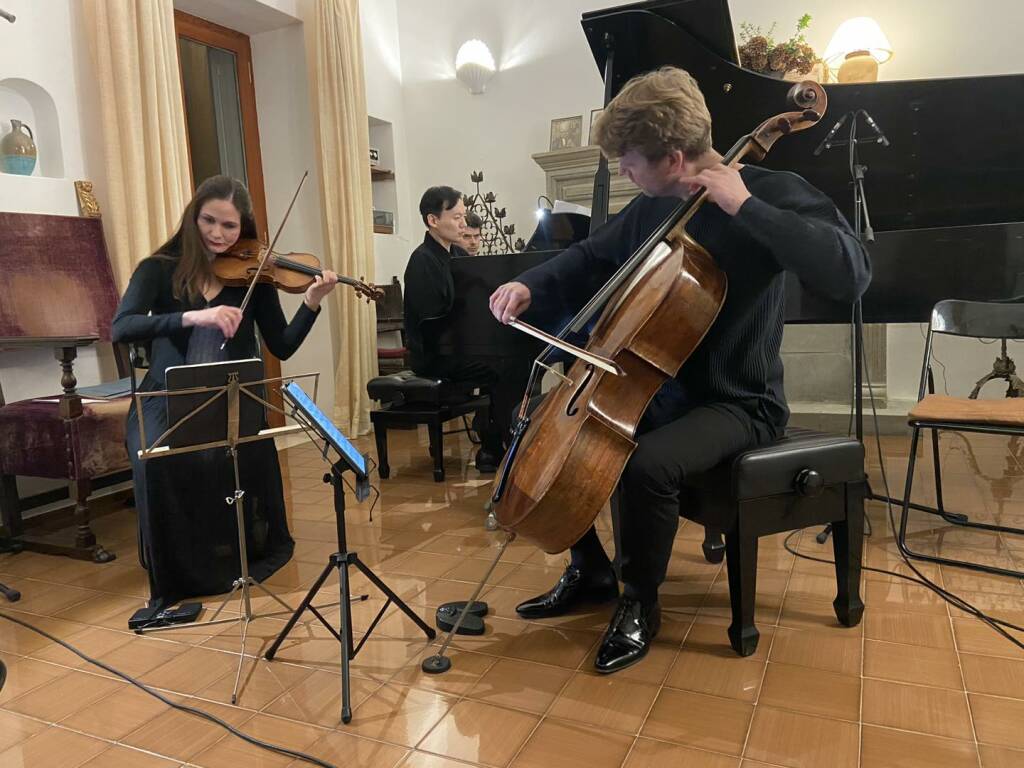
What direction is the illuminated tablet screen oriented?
to the viewer's right

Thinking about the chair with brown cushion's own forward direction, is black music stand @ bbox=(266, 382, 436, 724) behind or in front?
in front

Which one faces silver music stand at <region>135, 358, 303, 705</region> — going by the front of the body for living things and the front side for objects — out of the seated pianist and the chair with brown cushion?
the chair with brown cushion

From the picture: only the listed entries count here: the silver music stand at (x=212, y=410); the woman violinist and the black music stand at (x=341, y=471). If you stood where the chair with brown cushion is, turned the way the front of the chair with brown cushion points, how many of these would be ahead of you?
3

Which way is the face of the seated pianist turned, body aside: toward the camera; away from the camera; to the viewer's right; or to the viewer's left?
to the viewer's right

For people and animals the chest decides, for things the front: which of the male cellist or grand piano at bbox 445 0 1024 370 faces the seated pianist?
the grand piano

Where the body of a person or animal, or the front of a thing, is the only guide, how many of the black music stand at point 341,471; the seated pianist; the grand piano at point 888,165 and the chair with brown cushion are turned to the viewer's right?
2

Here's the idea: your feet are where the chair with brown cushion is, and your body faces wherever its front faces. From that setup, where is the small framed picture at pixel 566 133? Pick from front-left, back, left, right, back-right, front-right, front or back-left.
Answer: right

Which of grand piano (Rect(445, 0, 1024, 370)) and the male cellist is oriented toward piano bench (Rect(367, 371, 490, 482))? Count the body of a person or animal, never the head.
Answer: the grand piano

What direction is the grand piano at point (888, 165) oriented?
to the viewer's left

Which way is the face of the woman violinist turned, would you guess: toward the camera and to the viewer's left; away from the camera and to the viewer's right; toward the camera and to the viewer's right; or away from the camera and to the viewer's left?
toward the camera and to the viewer's right

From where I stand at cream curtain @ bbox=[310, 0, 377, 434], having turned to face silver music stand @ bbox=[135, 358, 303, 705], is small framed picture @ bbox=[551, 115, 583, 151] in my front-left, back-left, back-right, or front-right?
back-left

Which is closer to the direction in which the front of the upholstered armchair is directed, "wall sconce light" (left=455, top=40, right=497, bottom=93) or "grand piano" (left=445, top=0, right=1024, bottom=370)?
the grand piano

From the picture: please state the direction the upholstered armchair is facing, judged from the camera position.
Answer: facing the viewer and to the right of the viewer

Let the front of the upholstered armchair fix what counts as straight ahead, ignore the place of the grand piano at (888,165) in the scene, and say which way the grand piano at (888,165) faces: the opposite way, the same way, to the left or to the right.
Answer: the opposite way

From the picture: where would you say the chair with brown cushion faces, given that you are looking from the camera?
facing the viewer and to the left of the viewer

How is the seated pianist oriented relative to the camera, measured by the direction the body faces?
to the viewer's right
